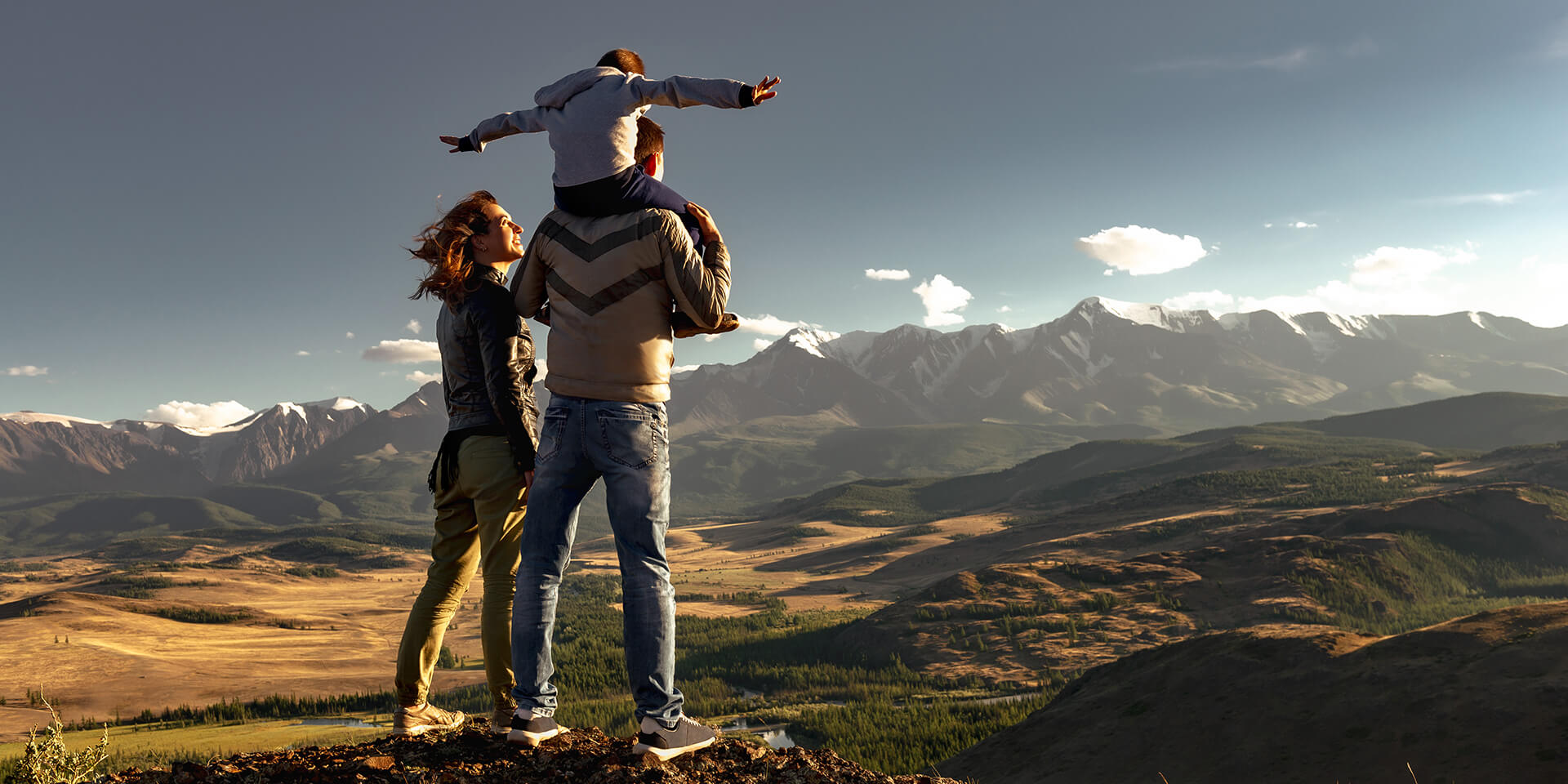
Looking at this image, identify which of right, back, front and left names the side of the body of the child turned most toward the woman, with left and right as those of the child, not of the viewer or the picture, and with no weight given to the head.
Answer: left

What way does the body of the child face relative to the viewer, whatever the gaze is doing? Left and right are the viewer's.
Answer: facing away from the viewer and to the right of the viewer

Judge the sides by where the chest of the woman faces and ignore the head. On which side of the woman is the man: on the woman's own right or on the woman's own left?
on the woman's own right

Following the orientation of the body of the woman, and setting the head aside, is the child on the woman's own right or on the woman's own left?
on the woman's own right

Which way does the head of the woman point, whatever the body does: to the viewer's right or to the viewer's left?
to the viewer's right

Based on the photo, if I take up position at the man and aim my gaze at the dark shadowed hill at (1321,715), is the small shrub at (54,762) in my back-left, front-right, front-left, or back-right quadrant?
back-left

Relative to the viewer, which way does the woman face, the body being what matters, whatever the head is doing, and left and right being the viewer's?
facing away from the viewer and to the right of the viewer

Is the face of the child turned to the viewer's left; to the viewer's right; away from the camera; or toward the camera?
away from the camera
